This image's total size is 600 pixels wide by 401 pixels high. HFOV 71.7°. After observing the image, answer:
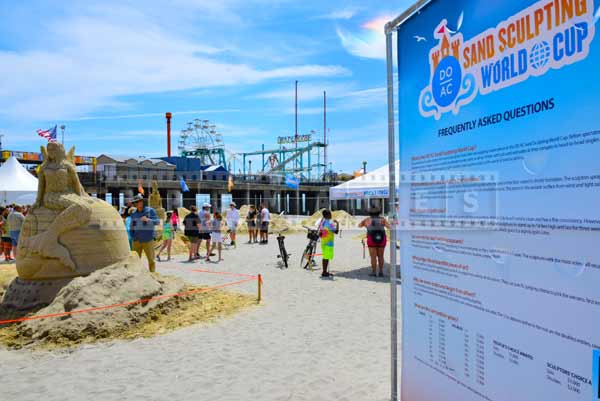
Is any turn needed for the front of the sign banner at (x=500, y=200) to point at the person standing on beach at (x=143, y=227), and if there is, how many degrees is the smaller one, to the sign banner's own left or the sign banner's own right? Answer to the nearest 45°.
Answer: approximately 90° to the sign banner's own right

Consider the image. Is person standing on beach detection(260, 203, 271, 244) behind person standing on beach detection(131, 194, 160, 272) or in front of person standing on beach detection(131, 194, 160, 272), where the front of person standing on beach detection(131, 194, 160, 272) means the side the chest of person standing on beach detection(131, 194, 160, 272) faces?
behind

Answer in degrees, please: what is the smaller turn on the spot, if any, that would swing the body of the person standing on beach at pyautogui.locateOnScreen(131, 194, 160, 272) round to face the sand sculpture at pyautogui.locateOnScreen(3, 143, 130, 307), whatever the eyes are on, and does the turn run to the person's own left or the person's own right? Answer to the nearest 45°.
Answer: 0° — they already face it

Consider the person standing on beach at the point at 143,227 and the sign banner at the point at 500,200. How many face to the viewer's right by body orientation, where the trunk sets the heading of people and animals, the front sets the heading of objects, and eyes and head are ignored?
0

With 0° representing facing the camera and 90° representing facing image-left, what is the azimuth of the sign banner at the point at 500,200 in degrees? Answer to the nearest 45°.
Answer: approximately 45°

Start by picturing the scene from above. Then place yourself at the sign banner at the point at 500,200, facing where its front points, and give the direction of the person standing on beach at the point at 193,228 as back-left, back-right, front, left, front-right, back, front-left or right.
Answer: right

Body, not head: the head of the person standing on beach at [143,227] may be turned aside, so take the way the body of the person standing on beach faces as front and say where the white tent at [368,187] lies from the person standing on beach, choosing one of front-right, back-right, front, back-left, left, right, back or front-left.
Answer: back-left

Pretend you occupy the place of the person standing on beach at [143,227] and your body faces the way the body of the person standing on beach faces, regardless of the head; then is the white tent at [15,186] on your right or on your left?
on your right

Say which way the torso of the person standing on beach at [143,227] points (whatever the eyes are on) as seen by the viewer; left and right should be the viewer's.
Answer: facing the viewer and to the left of the viewer

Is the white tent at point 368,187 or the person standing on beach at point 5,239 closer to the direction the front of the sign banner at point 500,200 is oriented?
the person standing on beach

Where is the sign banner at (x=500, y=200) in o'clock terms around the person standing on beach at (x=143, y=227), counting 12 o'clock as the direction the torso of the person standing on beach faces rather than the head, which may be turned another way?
The sign banner is roughly at 10 o'clock from the person standing on beach.

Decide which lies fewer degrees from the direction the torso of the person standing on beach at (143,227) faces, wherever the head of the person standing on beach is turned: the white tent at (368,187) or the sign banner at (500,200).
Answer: the sign banner

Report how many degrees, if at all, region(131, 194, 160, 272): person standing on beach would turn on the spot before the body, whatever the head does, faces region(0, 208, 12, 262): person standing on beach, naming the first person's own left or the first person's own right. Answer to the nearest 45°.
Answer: approximately 90° to the first person's own right

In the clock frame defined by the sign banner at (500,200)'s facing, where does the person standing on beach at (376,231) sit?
The person standing on beach is roughly at 4 o'clock from the sign banner.

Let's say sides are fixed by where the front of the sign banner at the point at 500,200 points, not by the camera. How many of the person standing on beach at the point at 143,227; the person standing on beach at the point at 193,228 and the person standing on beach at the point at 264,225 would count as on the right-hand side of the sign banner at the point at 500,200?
3

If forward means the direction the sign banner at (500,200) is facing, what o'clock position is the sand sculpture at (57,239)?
The sand sculpture is roughly at 2 o'clock from the sign banner.

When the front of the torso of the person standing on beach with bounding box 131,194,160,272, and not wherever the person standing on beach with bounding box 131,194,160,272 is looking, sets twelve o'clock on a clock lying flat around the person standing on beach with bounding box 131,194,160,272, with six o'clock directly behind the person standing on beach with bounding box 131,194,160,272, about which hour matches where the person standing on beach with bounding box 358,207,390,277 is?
the person standing on beach with bounding box 358,207,390,277 is roughly at 8 o'clock from the person standing on beach with bounding box 131,194,160,272.
